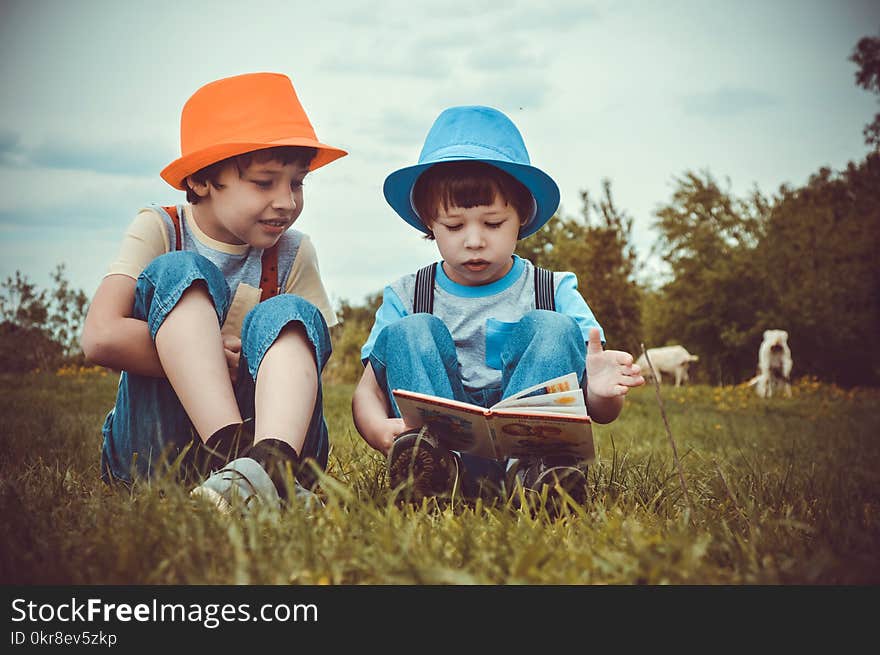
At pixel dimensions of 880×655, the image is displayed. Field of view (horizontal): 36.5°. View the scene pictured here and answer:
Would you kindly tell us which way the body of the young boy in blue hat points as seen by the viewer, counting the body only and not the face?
toward the camera

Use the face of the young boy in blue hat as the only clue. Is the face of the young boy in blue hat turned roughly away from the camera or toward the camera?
toward the camera

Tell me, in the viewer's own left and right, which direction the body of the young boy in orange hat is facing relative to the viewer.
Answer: facing the viewer and to the right of the viewer

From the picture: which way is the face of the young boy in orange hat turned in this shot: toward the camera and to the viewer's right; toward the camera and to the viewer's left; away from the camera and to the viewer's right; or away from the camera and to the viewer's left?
toward the camera and to the viewer's right

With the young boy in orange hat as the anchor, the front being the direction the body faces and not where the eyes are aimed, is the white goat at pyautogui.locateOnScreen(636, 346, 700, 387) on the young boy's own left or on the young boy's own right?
on the young boy's own left

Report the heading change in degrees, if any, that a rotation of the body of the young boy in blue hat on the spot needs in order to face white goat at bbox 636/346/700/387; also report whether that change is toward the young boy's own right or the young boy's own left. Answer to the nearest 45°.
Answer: approximately 180°
